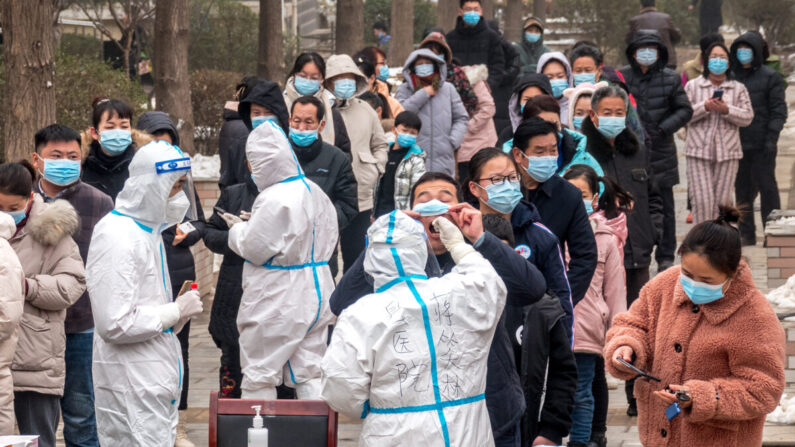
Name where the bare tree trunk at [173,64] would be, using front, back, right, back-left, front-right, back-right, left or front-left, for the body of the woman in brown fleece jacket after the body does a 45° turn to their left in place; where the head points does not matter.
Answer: back-right

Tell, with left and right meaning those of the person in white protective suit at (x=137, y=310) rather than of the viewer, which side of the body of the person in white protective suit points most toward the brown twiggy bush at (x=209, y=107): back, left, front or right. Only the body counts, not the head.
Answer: left

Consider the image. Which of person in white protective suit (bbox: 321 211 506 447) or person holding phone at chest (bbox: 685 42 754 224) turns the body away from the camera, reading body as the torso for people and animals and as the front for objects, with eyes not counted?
the person in white protective suit

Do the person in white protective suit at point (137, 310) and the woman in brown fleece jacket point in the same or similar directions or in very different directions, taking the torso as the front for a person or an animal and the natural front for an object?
very different directions

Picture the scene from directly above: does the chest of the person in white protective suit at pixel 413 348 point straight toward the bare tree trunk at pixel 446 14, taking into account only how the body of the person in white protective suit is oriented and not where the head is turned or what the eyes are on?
yes

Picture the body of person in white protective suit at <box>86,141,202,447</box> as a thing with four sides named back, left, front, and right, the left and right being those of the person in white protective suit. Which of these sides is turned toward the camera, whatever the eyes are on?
right

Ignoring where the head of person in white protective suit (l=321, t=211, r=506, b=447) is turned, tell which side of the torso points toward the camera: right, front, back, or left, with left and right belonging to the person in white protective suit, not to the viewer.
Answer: back

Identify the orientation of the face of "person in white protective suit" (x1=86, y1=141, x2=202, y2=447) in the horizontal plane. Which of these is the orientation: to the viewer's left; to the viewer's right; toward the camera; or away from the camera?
to the viewer's right

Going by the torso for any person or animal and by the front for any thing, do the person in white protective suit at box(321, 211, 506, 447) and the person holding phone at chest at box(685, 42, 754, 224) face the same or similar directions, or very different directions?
very different directions

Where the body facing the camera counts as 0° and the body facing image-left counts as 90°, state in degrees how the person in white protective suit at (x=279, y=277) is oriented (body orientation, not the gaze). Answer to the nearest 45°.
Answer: approximately 135°

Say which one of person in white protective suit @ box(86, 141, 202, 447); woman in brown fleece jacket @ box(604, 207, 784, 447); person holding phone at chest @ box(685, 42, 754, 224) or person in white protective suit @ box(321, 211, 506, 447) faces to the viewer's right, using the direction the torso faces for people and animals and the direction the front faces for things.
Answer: person in white protective suit @ box(86, 141, 202, 447)

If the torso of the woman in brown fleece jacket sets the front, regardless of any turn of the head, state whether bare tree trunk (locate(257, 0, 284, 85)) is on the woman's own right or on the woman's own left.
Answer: on the woman's own right
